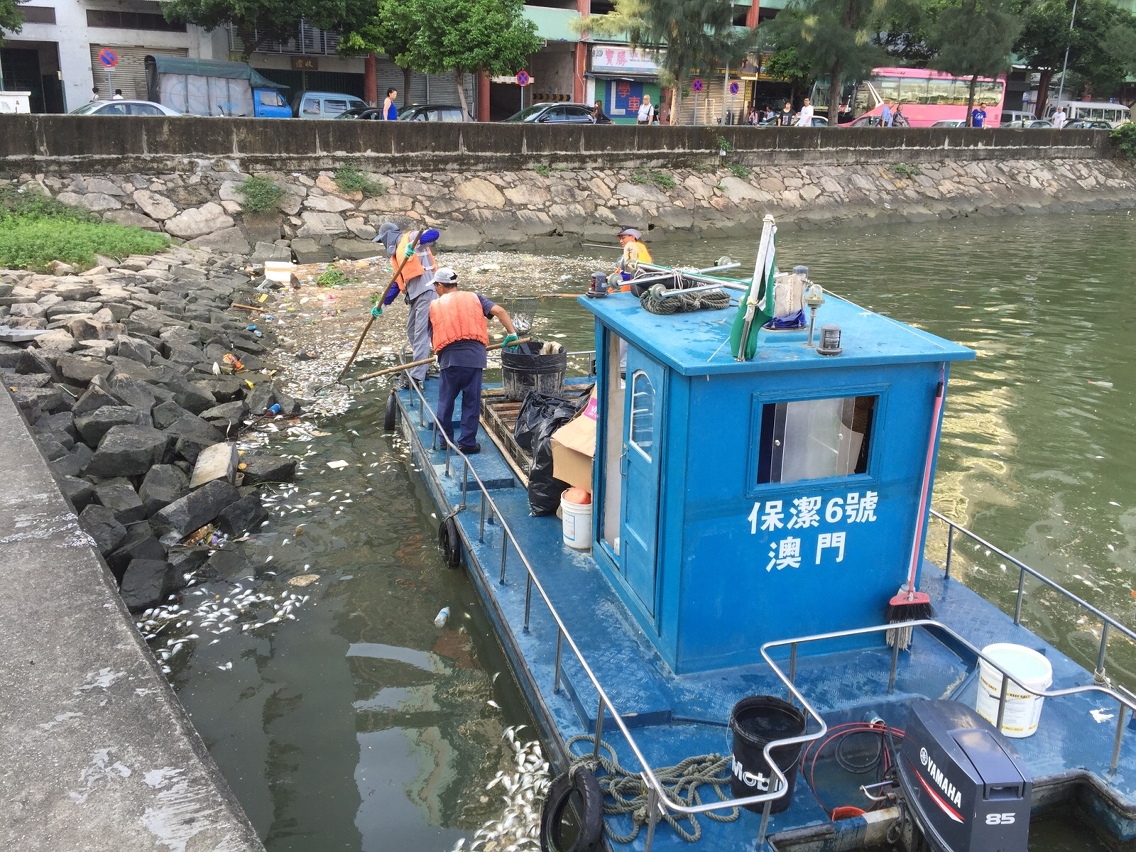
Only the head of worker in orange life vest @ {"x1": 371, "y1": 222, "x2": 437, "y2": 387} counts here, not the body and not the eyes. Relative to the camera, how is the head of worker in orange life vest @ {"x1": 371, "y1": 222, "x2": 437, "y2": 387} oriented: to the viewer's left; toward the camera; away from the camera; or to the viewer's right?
to the viewer's left

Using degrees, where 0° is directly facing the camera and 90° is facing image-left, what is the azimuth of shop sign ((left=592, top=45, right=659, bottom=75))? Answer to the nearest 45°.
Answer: approximately 0°

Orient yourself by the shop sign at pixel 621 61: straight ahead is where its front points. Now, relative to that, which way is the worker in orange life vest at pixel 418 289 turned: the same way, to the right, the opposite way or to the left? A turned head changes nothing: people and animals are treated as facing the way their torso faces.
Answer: to the right

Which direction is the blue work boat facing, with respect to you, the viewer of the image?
facing away from the viewer and to the left of the viewer

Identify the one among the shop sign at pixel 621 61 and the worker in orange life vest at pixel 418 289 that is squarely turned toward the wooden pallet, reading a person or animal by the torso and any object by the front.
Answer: the shop sign

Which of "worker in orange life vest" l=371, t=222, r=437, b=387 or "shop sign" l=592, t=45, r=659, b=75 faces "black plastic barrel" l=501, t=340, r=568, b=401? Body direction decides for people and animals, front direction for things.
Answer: the shop sign

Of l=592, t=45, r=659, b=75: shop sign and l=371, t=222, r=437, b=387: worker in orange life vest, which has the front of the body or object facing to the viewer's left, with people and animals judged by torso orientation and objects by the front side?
the worker in orange life vest

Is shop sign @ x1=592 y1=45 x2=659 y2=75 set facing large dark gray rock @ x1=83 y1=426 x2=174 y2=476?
yes

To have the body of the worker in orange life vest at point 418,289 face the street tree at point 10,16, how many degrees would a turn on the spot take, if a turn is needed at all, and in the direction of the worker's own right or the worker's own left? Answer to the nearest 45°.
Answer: approximately 45° to the worker's own right

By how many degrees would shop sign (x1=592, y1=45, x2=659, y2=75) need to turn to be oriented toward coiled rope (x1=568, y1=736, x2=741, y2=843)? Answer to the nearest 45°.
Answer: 0° — it already faces it
